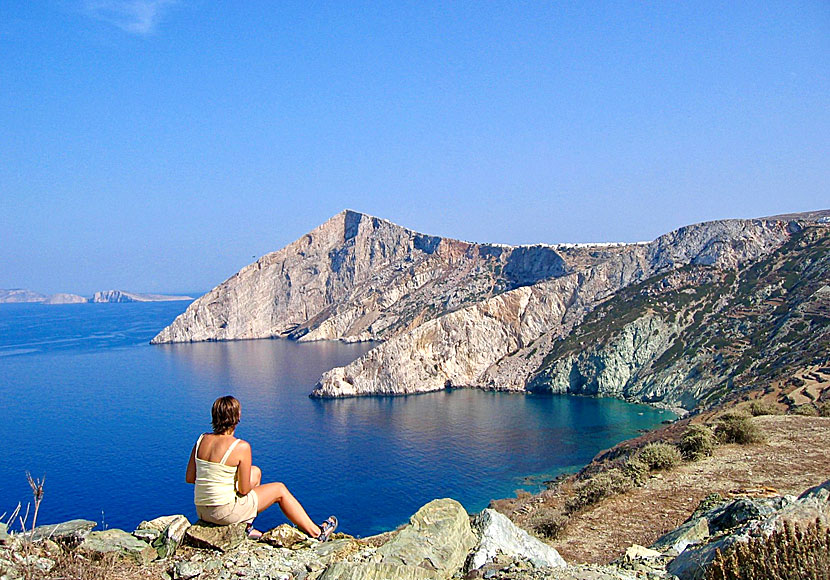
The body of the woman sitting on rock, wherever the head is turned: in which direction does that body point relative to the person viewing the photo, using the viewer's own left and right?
facing away from the viewer and to the right of the viewer

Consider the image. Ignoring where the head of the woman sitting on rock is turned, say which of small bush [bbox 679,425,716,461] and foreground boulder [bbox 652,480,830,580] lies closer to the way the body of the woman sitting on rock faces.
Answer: the small bush

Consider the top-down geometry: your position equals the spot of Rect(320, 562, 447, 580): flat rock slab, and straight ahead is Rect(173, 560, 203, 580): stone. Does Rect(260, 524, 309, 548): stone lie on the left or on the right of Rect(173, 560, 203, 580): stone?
right

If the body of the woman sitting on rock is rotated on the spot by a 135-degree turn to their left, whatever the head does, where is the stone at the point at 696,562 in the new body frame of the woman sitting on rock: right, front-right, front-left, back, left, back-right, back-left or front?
back

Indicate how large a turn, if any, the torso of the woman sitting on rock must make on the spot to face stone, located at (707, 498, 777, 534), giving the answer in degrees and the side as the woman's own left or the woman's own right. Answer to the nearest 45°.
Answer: approximately 45° to the woman's own right

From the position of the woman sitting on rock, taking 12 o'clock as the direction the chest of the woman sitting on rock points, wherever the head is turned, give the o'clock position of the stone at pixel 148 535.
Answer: The stone is roughly at 9 o'clock from the woman sitting on rock.

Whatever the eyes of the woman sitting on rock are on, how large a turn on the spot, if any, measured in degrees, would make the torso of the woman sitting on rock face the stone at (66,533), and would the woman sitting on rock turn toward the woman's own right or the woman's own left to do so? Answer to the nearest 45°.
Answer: approximately 135° to the woman's own left

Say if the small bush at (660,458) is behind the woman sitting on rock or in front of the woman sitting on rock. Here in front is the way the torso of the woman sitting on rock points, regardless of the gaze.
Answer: in front

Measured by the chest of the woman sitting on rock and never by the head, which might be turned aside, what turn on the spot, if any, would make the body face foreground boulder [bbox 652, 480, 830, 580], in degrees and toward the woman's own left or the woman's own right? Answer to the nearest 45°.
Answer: approximately 45° to the woman's own right

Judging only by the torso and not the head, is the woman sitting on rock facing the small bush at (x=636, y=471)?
yes

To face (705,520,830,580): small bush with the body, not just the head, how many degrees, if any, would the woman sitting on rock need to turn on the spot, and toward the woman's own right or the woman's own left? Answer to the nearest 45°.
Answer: approximately 90° to the woman's own right

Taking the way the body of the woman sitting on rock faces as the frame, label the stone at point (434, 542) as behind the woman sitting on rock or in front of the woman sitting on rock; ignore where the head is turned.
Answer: in front

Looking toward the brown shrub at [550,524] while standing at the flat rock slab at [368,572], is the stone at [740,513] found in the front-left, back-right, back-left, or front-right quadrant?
front-right
